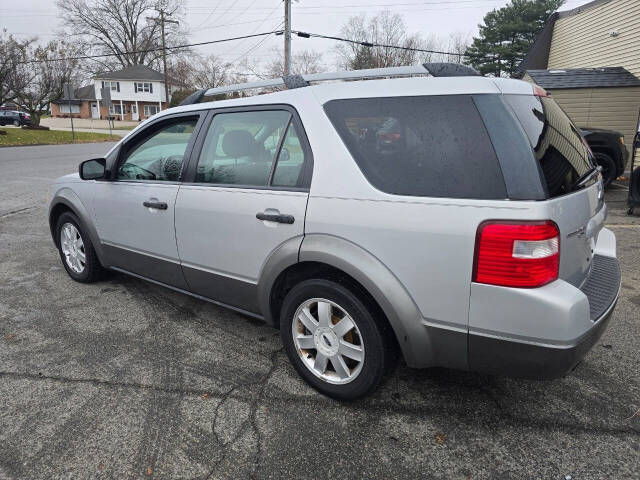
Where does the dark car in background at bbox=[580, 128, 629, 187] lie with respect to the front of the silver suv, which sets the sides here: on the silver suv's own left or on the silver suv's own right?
on the silver suv's own right

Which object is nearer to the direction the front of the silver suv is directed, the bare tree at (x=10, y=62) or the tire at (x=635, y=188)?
the bare tree

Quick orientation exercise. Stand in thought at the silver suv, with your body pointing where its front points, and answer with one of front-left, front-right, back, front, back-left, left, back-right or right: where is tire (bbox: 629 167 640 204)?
right

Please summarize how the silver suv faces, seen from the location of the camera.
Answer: facing away from the viewer and to the left of the viewer

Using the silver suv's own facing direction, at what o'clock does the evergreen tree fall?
The evergreen tree is roughly at 2 o'clock from the silver suv.

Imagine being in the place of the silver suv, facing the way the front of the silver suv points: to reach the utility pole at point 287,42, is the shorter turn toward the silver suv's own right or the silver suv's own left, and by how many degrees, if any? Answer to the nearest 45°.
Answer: approximately 45° to the silver suv's own right

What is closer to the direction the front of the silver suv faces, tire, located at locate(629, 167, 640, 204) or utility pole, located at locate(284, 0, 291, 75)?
the utility pole

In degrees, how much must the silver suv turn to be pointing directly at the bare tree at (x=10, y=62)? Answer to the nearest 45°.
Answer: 0° — it already faces it
